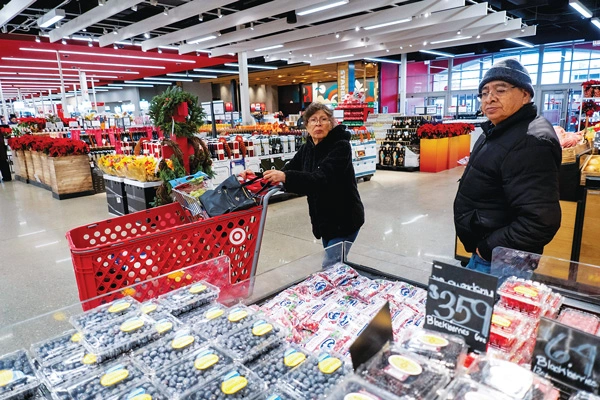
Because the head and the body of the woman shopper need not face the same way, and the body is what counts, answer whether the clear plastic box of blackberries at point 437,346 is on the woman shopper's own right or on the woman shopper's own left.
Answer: on the woman shopper's own left

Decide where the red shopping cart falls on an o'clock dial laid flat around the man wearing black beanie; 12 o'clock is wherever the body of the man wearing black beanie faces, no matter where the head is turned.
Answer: The red shopping cart is roughly at 1 o'clock from the man wearing black beanie.

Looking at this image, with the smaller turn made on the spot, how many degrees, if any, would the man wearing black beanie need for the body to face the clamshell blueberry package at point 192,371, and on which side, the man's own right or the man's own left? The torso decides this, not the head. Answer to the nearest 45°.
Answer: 0° — they already face it

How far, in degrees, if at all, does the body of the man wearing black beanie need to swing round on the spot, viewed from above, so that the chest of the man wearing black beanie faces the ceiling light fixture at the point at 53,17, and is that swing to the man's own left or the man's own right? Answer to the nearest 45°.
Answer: approximately 90° to the man's own right

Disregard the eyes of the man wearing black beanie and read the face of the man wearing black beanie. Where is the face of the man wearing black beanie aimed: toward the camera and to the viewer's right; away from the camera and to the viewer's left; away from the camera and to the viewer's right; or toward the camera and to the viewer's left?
toward the camera and to the viewer's left

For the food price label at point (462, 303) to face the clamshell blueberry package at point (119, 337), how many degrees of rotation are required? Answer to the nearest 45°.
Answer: approximately 90° to its right

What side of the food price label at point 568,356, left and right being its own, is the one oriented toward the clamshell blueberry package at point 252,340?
right

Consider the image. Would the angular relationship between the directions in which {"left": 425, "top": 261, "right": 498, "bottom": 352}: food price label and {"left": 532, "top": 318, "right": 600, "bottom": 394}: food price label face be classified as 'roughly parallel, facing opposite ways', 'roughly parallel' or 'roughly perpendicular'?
roughly parallel

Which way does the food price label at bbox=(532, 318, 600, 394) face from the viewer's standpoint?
toward the camera

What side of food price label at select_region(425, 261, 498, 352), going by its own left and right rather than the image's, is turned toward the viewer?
front

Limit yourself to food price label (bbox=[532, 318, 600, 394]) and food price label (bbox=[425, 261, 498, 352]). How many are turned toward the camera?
2

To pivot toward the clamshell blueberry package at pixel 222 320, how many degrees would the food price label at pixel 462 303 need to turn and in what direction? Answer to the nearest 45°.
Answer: approximately 90° to its right

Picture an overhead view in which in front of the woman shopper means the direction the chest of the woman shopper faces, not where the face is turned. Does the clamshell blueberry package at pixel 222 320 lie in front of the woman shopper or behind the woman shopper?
in front

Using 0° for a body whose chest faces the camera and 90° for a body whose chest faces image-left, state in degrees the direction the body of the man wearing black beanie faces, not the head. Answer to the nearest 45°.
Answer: approximately 45°

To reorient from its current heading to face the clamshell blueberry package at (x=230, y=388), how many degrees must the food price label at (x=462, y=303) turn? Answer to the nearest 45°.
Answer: approximately 45° to its right

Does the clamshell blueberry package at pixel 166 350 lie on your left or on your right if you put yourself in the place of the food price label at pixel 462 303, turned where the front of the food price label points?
on your right
